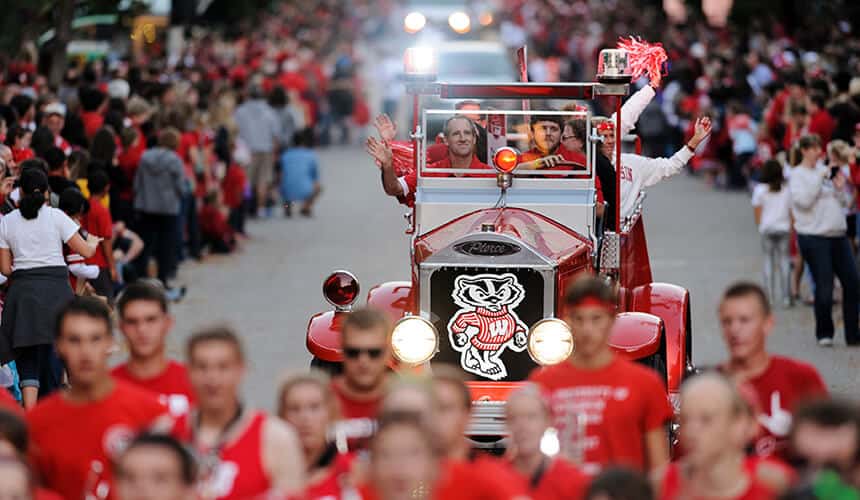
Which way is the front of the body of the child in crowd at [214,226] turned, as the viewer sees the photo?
to the viewer's right

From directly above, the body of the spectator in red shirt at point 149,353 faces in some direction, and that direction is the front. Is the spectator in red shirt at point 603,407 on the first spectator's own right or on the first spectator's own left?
on the first spectator's own left

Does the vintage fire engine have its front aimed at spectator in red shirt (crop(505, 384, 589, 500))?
yes

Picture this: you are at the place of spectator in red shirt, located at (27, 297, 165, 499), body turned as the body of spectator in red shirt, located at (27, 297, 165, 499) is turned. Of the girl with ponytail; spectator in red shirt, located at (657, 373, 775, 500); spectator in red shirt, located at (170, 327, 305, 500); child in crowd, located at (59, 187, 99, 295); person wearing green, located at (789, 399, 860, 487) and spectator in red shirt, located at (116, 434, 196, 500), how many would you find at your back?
2

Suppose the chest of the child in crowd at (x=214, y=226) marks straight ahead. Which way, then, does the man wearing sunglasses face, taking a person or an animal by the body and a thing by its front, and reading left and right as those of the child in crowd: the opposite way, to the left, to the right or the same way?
to the right

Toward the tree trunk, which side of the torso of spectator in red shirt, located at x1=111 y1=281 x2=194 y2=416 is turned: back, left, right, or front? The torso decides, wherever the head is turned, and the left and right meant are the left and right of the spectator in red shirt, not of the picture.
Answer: back

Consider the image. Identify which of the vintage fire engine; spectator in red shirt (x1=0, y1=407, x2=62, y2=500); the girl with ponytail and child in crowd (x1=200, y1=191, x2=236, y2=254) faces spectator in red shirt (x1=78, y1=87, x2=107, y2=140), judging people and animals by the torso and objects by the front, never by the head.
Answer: the girl with ponytail

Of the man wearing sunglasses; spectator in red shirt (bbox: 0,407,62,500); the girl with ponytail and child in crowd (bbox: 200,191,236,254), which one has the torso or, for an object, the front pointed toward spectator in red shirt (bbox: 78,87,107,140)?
the girl with ponytail

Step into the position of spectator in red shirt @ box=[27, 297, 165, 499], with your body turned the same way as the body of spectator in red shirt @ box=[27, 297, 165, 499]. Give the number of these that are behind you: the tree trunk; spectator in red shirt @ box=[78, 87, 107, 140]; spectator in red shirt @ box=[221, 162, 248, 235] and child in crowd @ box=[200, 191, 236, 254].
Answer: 4

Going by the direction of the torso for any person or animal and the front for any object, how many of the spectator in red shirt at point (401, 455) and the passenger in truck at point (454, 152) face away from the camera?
0

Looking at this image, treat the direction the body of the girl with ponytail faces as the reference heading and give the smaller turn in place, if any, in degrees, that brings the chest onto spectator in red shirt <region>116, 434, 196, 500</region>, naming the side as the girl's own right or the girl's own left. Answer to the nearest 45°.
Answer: approximately 180°

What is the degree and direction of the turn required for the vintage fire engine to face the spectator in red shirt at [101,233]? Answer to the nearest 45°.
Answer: approximately 135° to its right

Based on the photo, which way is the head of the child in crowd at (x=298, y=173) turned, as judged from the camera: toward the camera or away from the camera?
away from the camera

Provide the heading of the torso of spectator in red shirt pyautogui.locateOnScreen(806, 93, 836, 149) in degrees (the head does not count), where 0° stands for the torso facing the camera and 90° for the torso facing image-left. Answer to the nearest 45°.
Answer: approximately 90°
